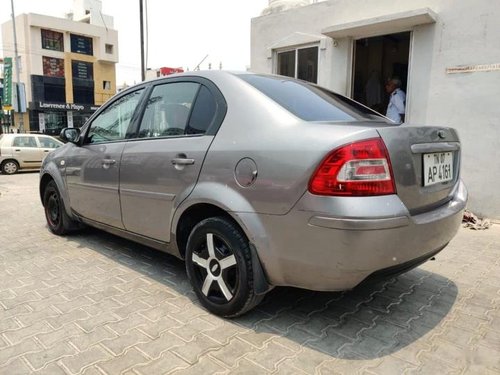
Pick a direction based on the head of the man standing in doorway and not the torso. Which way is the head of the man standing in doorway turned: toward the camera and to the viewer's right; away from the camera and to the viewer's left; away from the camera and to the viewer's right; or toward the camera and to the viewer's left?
toward the camera and to the viewer's left

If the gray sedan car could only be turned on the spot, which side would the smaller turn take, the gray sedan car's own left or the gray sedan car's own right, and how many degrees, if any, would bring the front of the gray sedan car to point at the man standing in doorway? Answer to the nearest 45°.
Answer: approximately 90° to the gray sedan car's own right

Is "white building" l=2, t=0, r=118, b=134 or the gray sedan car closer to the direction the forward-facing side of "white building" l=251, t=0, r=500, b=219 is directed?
the gray sedan car

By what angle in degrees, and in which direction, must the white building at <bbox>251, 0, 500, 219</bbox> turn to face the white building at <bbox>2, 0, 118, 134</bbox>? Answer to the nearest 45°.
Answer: approximately 90° to its right

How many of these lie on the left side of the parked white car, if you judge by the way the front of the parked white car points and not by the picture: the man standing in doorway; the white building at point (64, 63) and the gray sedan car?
1

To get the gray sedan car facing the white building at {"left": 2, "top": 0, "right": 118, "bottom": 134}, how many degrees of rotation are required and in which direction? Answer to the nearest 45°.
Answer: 0° — it already faces it

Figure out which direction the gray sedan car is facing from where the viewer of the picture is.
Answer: facing away from the viewer and to the left of the viewer

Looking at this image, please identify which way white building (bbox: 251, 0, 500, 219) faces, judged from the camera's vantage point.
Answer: facing the viewer and to the left of the viewer

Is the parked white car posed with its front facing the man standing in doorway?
no
